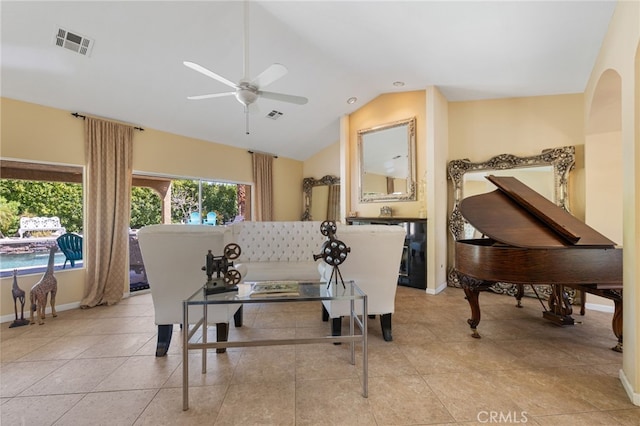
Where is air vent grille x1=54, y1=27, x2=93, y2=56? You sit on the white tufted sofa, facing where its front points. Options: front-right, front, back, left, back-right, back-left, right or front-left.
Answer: front-right

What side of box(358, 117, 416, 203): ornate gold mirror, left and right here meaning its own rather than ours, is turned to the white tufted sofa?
front

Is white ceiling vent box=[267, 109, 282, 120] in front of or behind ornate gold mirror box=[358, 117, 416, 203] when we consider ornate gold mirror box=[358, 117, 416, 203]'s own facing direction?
in front

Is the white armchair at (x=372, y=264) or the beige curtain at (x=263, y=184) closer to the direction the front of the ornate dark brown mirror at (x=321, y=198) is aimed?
the white armchair

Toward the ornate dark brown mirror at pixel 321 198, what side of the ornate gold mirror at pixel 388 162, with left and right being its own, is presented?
right

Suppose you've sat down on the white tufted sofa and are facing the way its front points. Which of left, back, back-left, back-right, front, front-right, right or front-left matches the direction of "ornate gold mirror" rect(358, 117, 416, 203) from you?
left

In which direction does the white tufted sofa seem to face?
toward the camera

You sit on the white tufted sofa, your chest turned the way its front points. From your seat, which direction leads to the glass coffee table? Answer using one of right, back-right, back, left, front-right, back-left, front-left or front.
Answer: front

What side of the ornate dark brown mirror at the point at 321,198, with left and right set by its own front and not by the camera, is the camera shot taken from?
front

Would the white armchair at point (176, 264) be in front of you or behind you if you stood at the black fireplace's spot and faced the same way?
in front

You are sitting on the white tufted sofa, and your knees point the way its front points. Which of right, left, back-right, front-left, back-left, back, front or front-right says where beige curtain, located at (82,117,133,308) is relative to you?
right

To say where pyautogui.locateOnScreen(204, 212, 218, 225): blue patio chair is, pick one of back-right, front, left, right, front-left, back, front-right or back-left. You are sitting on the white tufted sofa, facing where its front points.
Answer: back-right

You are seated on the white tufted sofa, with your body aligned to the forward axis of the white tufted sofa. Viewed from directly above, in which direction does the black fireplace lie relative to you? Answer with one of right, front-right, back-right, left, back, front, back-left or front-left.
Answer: left

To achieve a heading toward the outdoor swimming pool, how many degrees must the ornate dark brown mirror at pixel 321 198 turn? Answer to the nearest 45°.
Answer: approximately 45° to its right

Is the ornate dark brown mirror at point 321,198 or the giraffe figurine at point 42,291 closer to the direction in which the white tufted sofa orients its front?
the giraffe figurine

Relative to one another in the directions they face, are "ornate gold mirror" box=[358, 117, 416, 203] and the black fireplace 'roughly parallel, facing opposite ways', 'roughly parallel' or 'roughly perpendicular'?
roughly parallel
